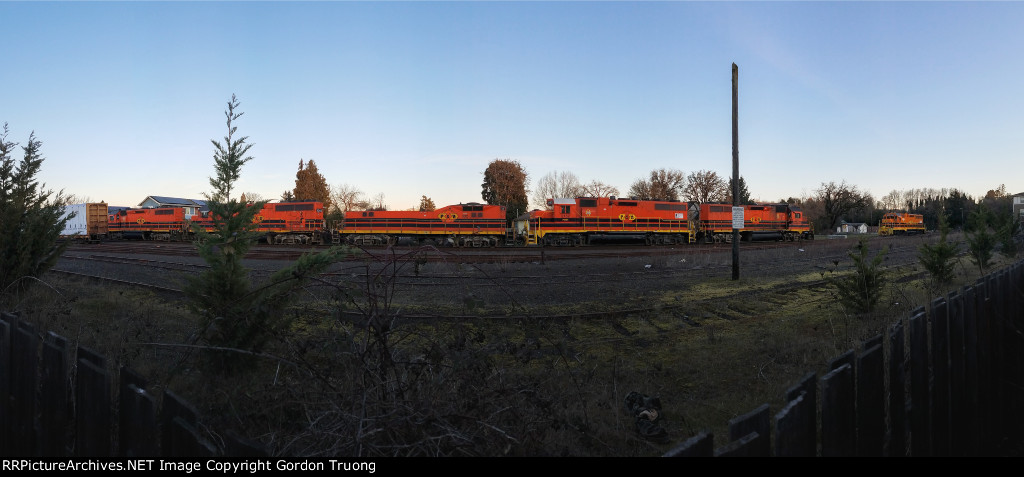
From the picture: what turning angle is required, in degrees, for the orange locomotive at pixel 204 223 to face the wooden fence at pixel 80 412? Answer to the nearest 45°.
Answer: approximately 90° to its left

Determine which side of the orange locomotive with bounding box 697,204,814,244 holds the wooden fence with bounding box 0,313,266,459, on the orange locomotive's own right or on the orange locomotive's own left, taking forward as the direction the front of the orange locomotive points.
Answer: on the orange locomotive's own right

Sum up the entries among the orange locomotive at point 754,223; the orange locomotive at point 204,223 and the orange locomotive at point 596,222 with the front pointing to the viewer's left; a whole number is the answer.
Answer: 2

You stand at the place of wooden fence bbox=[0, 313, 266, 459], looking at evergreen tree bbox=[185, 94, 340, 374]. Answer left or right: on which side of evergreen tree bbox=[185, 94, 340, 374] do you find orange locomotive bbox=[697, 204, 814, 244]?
right

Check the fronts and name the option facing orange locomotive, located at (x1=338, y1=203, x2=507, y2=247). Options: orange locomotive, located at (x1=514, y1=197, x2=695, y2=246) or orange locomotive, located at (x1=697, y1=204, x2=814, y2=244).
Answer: orange locomotive, located at (x1=514, y1=197, x2=695, y2=246)

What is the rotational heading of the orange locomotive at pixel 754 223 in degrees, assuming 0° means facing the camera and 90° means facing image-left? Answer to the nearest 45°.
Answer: approximately 270°

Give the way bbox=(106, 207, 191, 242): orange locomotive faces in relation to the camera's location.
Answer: facing to the left of the viewer

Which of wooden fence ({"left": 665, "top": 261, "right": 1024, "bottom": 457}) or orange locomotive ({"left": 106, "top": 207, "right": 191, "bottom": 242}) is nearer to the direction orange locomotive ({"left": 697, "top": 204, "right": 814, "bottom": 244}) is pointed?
the wooden fence

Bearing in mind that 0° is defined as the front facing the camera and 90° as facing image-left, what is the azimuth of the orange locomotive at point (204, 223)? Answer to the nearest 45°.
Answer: approximately 90°
